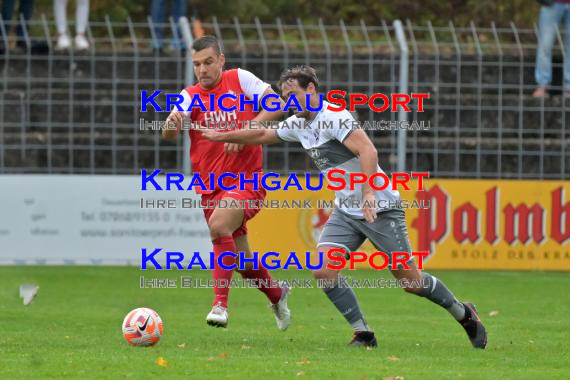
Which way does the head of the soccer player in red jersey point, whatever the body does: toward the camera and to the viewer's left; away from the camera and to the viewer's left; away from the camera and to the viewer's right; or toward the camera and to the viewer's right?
toward the camera and to the viewer's left

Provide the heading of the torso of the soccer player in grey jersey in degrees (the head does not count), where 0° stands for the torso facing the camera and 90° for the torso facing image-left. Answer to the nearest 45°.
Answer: approximately 45°

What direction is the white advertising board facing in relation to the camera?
toward the camera

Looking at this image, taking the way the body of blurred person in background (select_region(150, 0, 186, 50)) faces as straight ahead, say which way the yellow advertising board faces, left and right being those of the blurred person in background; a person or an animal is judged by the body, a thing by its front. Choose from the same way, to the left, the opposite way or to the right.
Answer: the same way

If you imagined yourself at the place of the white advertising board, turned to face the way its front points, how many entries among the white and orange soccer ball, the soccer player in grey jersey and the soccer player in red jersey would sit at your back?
0

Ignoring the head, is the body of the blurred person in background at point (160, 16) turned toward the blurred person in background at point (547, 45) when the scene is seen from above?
no

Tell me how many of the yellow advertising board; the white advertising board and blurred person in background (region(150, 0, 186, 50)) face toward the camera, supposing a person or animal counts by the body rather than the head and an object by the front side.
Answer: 3

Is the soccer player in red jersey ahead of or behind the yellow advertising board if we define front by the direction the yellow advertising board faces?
ahead

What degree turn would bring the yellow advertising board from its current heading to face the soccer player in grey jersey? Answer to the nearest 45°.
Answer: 0° — it already faces them

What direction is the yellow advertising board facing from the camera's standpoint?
toward the camera

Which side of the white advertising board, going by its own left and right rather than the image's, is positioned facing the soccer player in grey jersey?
front

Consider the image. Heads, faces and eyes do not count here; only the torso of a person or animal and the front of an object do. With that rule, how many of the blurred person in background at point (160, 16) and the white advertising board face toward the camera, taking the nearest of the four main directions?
2

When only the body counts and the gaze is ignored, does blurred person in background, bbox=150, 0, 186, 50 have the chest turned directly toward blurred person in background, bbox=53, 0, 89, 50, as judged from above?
no
